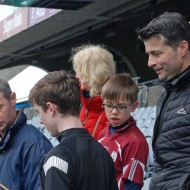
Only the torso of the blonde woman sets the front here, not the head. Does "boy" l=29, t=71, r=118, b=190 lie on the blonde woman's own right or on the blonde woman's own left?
on the blonde woman's own left

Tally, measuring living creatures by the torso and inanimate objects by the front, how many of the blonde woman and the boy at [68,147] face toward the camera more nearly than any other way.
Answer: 0

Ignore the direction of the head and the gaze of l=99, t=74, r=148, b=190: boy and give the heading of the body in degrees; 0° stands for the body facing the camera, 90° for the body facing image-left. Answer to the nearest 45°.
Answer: approximately 45°

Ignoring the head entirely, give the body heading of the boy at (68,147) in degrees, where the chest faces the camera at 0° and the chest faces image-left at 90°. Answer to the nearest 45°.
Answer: approximately 135°

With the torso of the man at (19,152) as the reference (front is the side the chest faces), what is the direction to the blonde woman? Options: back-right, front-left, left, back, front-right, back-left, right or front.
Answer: back

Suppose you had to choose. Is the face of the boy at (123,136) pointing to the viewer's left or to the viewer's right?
to the viewer's left

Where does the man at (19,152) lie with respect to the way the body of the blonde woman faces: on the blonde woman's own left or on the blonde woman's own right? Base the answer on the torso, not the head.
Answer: on the blonde woman's own left

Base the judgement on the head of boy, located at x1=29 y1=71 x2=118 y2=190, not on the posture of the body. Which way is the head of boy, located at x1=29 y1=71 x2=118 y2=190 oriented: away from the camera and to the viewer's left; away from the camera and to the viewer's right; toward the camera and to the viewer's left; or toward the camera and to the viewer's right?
away from the camera and to the viewer's left
